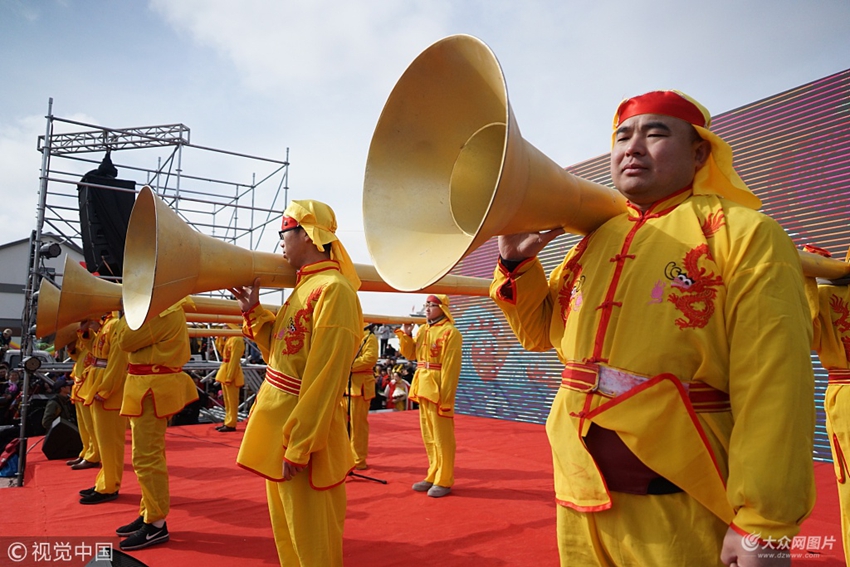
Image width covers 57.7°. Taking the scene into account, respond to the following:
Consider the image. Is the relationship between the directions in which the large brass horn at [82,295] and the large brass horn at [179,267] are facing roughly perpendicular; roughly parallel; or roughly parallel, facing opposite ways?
roughly parallel

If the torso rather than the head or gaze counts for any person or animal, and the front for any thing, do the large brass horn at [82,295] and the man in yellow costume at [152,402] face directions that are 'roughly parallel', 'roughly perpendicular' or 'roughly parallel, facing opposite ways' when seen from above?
roughly parallel

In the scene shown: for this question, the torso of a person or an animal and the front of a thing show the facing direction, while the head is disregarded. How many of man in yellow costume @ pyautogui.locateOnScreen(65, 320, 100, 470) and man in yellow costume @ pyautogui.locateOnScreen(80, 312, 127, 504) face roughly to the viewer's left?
2

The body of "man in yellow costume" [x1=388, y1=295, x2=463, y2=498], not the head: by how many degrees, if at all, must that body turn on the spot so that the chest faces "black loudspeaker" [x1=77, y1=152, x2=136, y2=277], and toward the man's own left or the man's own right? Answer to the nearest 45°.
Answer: approximately 90° to the man's own right

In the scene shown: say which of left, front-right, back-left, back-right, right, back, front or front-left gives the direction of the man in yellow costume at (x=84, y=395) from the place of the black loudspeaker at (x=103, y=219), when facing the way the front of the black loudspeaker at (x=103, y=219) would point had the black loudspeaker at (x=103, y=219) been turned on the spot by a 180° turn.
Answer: back-right

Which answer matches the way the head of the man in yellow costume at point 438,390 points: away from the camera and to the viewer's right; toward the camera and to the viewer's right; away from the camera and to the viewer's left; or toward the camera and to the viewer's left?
toward the camera and to the viewer's left

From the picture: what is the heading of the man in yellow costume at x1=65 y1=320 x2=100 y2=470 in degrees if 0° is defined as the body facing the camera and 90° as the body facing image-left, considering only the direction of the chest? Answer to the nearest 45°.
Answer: approximately 90°

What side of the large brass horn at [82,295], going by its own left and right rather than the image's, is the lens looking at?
left

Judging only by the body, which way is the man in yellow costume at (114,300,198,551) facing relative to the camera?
to the viewer's left

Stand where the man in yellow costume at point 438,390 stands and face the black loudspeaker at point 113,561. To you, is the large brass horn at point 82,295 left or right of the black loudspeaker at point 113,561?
right

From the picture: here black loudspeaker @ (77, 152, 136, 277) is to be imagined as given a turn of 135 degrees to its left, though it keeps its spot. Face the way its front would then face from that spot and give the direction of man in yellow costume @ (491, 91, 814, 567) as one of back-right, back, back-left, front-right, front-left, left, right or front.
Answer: right

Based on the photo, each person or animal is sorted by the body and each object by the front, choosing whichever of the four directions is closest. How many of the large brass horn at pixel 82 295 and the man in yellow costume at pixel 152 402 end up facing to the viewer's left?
2

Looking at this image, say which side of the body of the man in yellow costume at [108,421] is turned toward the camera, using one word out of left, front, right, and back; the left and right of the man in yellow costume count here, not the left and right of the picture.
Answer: left

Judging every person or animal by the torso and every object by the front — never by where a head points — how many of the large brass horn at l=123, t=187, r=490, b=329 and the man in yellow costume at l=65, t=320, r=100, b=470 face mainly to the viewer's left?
2

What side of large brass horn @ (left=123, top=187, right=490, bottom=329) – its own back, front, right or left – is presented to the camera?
left

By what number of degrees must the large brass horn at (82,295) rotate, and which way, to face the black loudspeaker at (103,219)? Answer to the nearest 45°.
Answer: approximately 90° to its right

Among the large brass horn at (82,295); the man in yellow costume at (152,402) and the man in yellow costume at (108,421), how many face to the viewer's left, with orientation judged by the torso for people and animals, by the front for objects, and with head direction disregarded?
3

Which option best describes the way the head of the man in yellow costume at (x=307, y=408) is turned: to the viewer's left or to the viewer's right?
to the viewer's left
